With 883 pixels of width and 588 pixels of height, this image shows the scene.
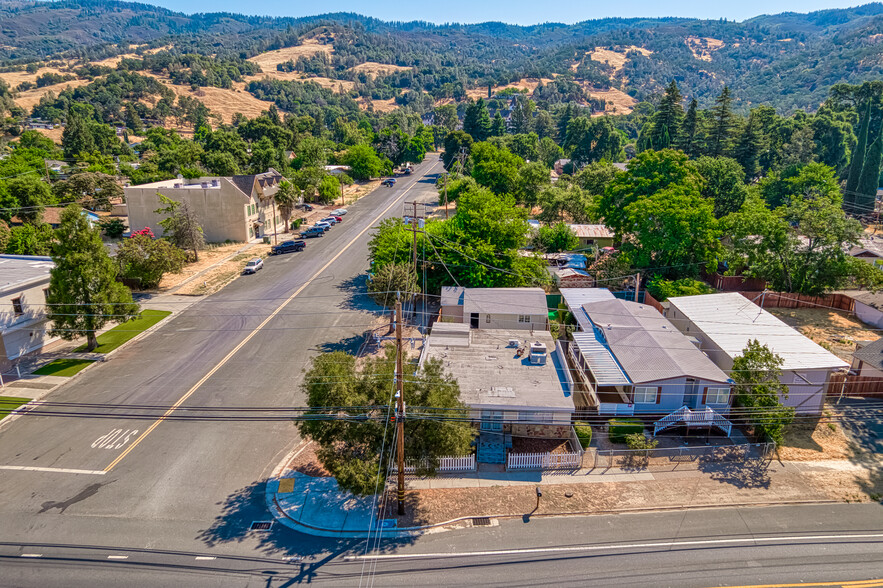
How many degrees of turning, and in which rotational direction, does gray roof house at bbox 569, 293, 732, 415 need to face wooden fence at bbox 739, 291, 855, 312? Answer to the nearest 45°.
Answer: approximately 135° to its left

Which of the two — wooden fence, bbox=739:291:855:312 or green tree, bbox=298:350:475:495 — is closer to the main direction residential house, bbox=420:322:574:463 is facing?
the green tree

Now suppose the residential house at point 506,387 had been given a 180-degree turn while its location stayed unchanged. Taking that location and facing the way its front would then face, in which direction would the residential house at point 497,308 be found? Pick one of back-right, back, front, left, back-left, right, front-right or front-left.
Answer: front

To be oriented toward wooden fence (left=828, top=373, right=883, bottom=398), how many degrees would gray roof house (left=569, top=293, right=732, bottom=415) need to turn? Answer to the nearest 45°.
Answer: approximately 135° to its left

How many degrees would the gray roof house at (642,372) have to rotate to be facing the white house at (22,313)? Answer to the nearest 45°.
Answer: approximately 90° to its right

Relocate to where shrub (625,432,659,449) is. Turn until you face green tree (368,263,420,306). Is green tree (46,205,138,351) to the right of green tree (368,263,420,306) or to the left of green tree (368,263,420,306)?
left

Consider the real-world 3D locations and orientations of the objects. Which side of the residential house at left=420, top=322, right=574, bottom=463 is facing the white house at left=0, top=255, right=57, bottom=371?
right

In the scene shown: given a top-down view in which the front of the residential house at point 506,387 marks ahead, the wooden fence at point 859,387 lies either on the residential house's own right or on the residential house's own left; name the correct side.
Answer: on the residential house's own left

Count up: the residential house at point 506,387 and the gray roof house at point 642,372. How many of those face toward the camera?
2

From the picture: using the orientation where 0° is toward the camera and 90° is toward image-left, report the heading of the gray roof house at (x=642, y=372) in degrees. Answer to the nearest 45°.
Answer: approximately 0°

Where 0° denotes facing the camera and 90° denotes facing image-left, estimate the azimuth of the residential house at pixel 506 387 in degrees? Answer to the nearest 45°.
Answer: approximately 0°

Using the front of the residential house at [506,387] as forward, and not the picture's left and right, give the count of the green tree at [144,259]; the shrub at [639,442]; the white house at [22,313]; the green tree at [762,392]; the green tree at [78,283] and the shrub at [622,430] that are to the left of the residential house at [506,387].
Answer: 3
